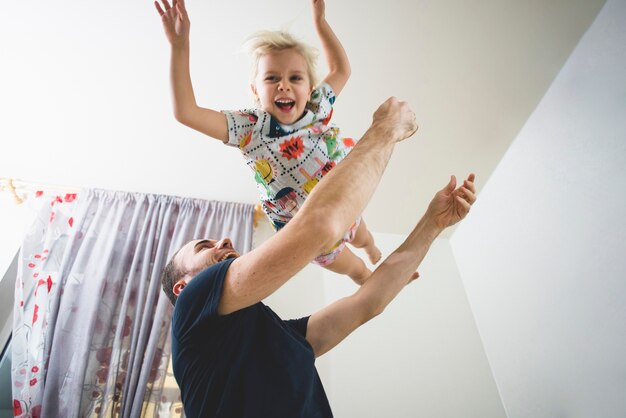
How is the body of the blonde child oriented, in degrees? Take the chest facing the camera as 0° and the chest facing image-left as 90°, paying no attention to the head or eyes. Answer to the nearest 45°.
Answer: approximately 0°
